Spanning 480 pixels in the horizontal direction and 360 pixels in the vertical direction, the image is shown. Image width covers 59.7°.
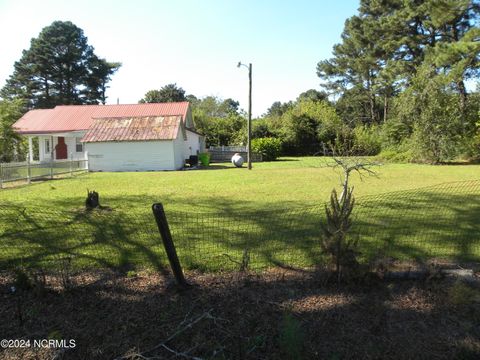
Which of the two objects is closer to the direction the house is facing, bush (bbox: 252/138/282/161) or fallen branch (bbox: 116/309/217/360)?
the fallen branch

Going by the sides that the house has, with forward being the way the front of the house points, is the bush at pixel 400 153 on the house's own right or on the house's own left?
on the house's own left

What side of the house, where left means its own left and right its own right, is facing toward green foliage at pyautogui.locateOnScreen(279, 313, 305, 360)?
front

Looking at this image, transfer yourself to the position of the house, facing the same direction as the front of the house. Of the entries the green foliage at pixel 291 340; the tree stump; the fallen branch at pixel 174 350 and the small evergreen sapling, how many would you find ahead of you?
4

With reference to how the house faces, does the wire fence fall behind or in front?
in front

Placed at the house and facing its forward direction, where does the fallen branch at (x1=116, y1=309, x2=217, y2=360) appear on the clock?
The fallen branch is roughly at 12 o'clock from the house.

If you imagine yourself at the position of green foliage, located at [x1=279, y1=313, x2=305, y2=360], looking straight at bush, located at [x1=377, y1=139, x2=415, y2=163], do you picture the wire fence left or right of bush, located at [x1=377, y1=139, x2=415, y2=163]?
left

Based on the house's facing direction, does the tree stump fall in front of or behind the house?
in front

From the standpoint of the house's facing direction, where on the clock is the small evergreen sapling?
The small evergreen sapling is roughly at 12 o'clock from the house.

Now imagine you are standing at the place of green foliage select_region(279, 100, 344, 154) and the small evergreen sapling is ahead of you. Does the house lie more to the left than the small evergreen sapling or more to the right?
right

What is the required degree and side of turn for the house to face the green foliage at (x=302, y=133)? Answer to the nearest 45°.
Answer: approximately 135° to its left

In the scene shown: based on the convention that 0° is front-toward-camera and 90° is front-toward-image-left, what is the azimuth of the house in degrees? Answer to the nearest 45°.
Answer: approximately 0°

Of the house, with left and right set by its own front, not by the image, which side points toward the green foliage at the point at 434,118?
left

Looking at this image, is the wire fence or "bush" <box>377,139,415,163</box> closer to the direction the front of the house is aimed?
the wire fence

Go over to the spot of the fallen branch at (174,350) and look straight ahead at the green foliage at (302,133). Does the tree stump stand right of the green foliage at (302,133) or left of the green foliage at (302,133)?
left
